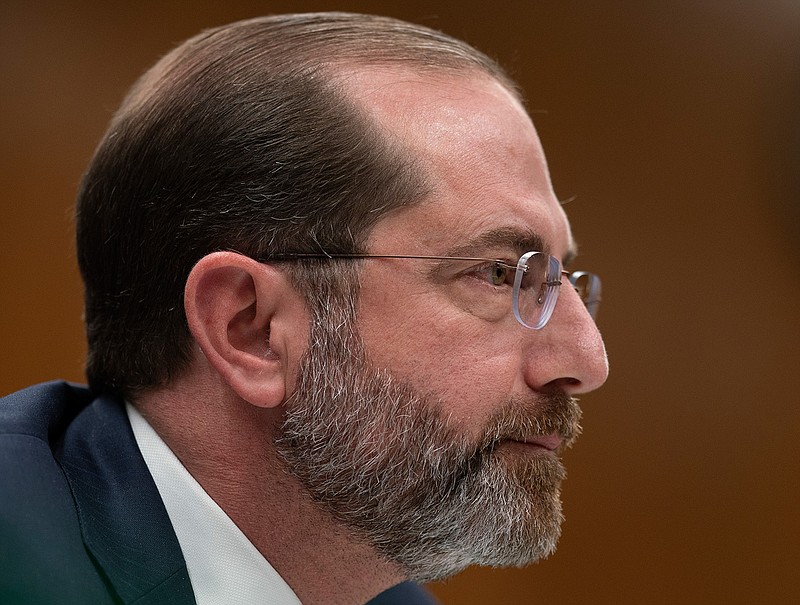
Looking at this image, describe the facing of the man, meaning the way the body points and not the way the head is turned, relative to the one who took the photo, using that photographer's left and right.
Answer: facing to the right of the viewer

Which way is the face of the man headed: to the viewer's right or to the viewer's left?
to the viewer's right
